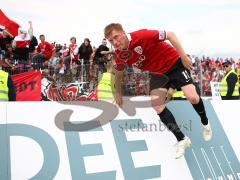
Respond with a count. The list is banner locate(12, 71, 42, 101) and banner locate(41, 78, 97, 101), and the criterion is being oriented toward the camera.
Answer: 2

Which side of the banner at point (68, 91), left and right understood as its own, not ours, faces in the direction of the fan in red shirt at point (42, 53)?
back

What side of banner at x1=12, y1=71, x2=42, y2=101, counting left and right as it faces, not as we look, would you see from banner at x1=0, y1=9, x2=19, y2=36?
back

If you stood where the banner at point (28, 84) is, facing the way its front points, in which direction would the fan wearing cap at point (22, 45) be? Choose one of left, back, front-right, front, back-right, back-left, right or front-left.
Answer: back

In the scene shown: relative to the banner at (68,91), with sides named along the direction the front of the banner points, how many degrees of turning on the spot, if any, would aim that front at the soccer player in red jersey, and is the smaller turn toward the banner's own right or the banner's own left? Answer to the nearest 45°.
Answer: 0° — it already faces them

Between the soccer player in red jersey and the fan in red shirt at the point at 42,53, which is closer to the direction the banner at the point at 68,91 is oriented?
the soccer player in red jersey

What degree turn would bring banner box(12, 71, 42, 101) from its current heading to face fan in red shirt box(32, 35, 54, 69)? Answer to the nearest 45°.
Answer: approximately 180°

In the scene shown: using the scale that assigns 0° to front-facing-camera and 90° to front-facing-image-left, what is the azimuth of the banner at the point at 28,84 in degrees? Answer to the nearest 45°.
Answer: approximately 0°

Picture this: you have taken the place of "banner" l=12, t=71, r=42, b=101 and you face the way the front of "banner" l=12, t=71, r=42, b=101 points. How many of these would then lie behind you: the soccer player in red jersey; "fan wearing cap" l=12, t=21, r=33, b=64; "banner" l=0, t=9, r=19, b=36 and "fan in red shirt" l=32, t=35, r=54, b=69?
3

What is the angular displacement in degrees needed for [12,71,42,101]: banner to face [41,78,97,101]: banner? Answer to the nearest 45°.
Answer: approximately 90° to its left
